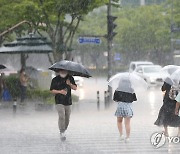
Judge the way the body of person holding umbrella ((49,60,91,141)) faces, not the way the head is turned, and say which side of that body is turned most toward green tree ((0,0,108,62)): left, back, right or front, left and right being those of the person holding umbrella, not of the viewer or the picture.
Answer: back

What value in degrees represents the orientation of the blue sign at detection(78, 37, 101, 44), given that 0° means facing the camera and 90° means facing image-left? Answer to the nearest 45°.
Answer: approximately 0°

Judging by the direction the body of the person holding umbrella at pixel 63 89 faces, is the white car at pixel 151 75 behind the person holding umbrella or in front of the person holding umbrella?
behind

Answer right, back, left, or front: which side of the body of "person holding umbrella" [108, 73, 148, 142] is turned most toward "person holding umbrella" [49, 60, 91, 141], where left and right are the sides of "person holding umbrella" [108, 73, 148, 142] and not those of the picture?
left

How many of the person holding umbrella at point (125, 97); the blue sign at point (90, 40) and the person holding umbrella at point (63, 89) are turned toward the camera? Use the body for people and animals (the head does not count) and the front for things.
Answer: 2

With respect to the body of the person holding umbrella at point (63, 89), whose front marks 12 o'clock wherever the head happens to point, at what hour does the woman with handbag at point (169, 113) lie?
The woman with handbag is roughly at 9 o'clock from the person holding umbrella.

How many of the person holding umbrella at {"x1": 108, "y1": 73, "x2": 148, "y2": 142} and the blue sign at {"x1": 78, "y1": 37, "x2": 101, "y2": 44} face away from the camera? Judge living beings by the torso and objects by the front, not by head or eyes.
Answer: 1

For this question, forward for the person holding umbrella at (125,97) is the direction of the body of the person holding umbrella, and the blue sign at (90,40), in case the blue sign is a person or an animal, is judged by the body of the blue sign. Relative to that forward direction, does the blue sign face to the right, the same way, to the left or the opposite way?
the opposite way

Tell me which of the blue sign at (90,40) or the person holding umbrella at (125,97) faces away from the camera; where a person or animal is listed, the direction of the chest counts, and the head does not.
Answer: the person holding umbrella

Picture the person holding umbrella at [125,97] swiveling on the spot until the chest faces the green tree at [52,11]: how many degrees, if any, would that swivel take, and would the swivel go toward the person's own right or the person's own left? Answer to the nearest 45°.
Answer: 0° — they already face it

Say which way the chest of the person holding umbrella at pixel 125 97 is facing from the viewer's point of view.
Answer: away from the camera

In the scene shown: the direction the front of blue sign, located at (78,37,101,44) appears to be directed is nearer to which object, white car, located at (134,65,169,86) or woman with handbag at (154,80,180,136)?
the woman with handbag

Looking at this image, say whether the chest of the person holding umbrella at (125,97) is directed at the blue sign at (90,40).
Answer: yes
